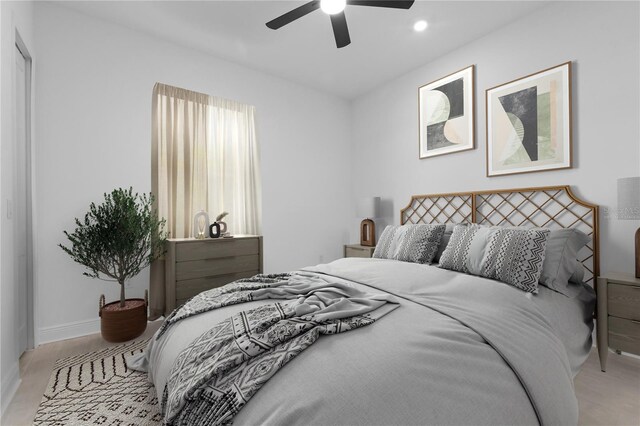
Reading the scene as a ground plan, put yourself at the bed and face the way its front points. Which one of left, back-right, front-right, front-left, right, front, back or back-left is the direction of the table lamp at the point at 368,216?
back-right

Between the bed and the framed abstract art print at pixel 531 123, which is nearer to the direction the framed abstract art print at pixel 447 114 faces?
the bed

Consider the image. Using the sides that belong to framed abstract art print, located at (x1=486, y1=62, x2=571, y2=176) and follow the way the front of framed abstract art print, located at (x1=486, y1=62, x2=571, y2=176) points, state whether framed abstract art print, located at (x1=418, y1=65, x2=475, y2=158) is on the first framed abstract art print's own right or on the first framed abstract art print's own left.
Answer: on the first framed abstract art print's own right

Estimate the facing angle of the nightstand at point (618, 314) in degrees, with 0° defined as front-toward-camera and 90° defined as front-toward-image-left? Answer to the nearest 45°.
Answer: approximately 45°

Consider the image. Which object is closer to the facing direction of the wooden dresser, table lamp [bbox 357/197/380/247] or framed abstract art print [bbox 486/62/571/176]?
the framed abstract art print

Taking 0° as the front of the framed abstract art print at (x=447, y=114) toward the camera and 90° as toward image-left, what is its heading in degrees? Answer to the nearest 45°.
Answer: approximately 45°

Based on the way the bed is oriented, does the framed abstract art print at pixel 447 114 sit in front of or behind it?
behind

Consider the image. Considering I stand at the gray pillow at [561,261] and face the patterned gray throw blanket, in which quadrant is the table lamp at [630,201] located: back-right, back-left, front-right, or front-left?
back-left
